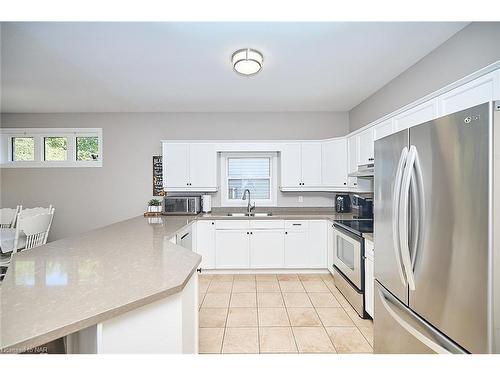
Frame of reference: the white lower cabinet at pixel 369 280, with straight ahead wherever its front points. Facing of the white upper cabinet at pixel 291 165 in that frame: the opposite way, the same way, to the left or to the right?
to the left

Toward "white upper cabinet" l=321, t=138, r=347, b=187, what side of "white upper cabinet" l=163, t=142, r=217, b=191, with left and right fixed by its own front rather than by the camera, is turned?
left

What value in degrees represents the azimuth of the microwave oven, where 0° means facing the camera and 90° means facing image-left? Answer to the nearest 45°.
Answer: approximately 0°

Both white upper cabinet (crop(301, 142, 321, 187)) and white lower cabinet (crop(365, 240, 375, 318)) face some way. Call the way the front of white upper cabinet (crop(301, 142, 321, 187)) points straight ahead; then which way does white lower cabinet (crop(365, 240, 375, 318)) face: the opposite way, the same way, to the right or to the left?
to the right

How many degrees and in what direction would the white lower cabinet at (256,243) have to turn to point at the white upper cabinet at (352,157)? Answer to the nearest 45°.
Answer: approximately 90° to its left

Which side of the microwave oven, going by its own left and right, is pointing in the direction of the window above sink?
left

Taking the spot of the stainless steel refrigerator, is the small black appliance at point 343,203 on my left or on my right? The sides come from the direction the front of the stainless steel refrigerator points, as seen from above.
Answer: on my right

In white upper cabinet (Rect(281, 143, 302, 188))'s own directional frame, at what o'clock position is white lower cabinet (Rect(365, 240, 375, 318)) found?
The white lower cabinet is roughly at 11 o'clock from the white upper cabinet.
